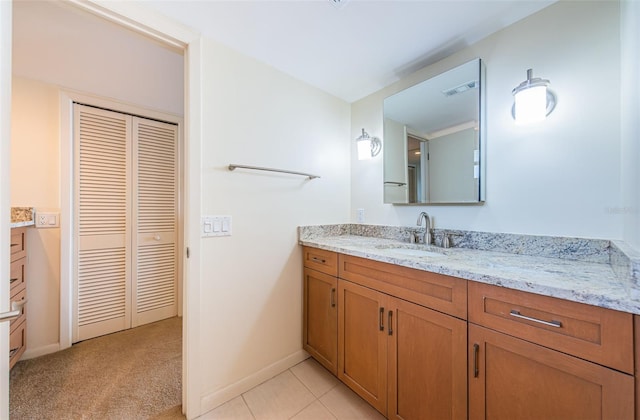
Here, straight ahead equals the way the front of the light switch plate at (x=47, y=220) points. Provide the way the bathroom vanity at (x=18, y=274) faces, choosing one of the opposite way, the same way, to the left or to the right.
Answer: to the left

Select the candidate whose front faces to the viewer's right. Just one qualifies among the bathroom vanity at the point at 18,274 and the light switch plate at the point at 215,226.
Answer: the bathroom vanity

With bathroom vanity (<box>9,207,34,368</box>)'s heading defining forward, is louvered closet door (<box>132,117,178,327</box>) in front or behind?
in front

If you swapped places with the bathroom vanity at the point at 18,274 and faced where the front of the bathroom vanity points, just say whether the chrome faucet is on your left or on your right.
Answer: on your right

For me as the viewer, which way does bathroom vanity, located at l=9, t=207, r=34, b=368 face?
facing to the right of the viewer

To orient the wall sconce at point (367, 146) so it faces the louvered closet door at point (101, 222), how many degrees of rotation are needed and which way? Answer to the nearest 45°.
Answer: approximately 45° to its right

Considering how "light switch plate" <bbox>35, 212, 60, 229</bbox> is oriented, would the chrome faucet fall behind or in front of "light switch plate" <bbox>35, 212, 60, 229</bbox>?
in front

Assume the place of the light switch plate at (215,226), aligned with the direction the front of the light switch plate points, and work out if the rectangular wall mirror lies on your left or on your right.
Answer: on your left

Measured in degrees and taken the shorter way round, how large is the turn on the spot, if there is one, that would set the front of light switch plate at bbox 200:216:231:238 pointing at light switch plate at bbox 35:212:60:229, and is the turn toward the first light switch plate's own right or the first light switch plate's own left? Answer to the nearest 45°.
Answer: approximately 135° to the first light switch plate's own right

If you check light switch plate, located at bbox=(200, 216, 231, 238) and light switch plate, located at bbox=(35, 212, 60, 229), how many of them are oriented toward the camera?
2

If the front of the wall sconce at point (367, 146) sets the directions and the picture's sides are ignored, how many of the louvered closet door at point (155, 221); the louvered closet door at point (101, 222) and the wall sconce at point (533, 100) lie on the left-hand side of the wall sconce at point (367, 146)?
1
